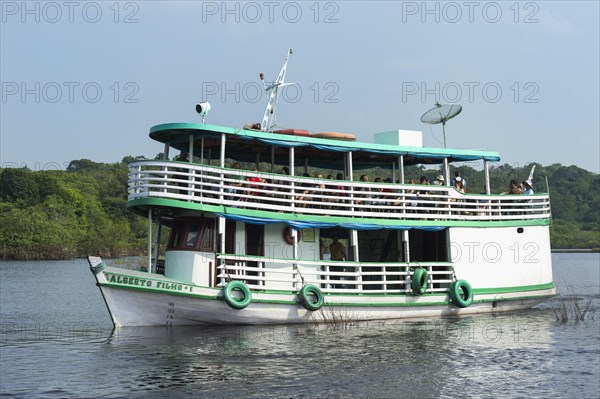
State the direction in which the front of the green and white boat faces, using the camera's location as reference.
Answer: facing the viewer and to the left of the viewer
